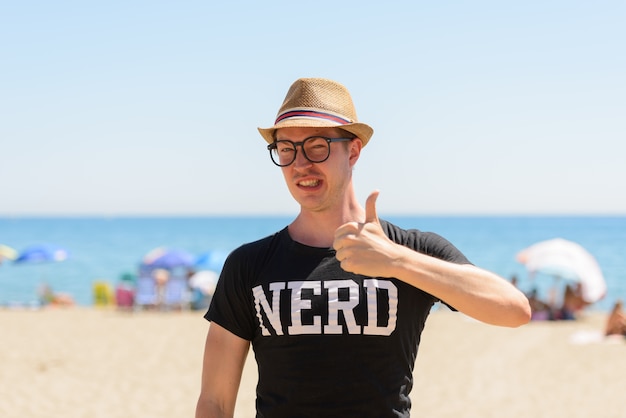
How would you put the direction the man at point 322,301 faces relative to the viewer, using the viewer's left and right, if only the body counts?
facing the viewer

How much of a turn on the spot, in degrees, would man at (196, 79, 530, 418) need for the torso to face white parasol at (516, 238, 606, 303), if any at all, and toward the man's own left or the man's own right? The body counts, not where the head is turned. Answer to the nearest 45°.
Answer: approximately 180°

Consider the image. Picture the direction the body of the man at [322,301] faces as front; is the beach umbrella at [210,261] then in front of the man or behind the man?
behind

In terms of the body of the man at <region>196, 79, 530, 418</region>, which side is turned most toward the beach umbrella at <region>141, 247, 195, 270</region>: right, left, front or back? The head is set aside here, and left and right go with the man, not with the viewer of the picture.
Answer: back

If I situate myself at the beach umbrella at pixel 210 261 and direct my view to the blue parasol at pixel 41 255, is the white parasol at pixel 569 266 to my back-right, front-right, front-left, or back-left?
back-left

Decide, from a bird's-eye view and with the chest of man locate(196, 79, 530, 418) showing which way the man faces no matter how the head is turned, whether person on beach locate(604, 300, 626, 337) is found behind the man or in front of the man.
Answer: behind

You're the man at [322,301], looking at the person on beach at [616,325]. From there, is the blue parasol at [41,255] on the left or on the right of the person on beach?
left

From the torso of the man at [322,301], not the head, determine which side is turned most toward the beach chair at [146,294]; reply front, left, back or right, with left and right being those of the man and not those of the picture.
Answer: back

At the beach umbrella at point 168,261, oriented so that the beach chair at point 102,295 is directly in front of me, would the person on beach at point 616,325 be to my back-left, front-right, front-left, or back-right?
back-left

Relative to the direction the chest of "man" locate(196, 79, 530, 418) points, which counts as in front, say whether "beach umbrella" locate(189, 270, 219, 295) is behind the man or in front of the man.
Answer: behind

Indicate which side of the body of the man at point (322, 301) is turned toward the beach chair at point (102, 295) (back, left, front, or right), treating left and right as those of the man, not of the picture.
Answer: back
